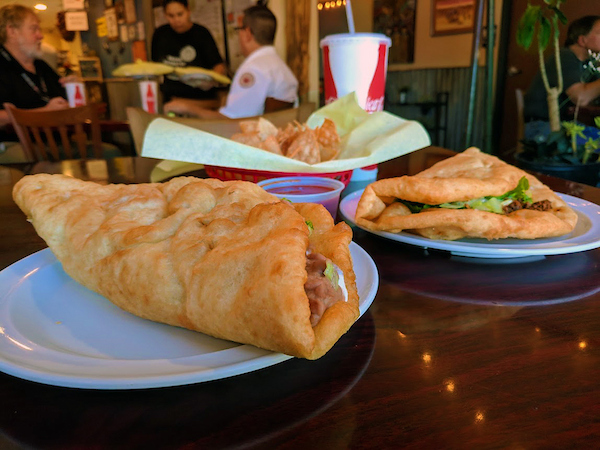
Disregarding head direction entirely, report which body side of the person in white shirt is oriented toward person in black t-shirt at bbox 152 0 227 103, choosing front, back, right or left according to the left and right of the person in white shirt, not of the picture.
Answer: front

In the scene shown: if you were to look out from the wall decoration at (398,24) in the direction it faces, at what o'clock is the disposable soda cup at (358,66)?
The disposable soda cup is roughly at 12 o'clock from the wall decoration.

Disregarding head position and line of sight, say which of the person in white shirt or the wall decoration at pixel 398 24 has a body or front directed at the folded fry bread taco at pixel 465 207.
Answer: the wall decoration

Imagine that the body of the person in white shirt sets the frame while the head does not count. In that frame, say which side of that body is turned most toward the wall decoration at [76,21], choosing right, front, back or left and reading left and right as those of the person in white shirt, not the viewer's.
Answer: front

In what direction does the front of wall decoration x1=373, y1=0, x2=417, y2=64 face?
toward the camera

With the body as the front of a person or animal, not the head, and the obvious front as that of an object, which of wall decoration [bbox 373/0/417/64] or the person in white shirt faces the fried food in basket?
the wall decoration

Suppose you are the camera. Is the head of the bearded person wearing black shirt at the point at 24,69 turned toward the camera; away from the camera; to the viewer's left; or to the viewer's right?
to the viewer's right

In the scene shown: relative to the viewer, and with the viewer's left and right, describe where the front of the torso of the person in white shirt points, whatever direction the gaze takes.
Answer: facing away from the viewer and to the left of the viewer
